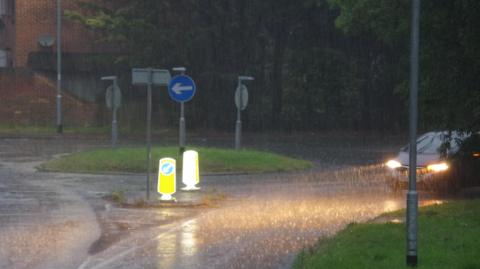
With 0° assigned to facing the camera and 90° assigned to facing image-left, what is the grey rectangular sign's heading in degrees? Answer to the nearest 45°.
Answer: approximately 180°

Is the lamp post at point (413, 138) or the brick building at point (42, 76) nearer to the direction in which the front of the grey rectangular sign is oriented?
the brick building

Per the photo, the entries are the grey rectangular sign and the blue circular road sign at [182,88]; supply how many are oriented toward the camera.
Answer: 1

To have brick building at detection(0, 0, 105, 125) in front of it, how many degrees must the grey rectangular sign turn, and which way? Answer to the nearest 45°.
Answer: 0° — it already faces it

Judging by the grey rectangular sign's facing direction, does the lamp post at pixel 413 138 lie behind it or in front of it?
behind

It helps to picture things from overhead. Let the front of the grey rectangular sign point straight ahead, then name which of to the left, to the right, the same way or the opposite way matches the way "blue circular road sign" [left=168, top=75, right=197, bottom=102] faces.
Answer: the opposite way

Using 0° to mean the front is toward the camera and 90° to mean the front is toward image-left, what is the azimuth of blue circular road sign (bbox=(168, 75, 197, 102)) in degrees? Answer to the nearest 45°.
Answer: approximately 0°

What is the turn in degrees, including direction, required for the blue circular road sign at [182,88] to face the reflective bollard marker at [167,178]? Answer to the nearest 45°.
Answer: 0° — it already faces it

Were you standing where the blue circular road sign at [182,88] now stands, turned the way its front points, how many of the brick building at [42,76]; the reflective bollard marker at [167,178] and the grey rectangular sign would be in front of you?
2
